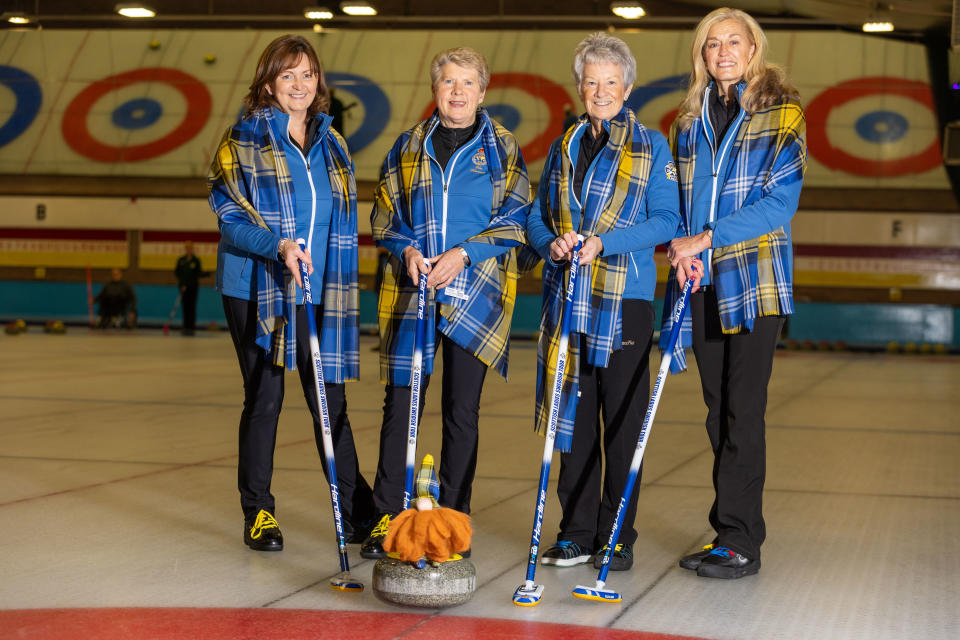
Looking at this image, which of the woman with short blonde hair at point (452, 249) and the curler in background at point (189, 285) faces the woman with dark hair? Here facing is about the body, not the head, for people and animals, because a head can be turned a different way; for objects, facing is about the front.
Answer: the curler in background

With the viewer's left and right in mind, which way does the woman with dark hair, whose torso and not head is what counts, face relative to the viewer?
facing the viewer and to the right of the viewer

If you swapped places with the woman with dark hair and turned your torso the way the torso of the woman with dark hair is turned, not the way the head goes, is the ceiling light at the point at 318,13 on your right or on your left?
on your left

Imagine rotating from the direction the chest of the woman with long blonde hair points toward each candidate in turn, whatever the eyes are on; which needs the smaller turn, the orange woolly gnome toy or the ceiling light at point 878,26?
the orange woolly gnome toy

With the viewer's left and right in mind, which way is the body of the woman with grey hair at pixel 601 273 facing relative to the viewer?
facing the viewer and to the left of the viewer

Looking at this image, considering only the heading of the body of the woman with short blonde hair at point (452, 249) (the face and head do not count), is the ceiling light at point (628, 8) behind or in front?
behind

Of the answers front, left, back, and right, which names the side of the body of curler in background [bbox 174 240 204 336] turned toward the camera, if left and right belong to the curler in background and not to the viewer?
front

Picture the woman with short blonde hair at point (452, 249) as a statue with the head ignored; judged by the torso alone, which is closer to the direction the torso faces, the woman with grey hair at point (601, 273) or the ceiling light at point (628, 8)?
the woman with grey hair

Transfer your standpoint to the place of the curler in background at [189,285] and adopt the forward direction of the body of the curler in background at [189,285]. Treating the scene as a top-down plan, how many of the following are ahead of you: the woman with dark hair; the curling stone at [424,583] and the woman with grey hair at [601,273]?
3

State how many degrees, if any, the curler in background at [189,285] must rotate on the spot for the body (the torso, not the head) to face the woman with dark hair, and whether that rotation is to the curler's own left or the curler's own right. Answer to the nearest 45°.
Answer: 0° — they already face them

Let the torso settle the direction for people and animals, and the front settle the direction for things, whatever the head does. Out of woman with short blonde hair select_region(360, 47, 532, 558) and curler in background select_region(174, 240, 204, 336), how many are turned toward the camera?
2

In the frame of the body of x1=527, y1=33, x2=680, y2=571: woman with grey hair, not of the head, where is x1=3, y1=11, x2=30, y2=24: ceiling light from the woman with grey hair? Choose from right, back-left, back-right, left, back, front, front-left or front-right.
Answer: right
